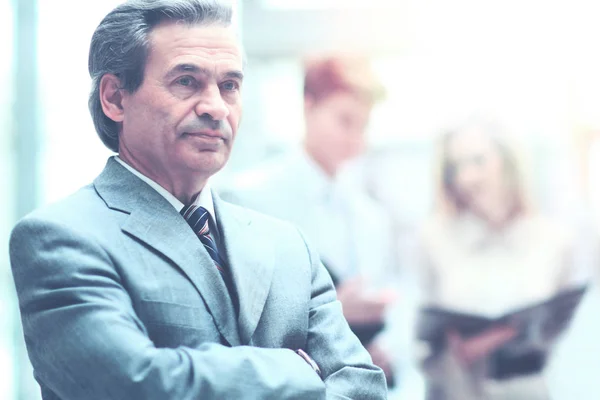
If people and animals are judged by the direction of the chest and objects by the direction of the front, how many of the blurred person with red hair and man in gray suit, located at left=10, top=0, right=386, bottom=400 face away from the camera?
0

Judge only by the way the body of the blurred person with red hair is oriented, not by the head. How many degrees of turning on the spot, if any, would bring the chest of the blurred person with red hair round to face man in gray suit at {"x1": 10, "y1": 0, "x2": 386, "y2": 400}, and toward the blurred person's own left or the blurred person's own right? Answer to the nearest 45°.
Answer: approximately 45° to the blurred person's own right

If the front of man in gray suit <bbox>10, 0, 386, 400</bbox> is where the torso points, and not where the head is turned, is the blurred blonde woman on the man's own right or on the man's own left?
on the man's own left

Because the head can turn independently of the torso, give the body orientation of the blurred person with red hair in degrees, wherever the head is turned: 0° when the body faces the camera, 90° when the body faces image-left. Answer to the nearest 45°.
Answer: approximately 315°

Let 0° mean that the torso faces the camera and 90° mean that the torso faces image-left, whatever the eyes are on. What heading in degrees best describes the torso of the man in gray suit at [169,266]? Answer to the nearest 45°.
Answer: approximately 315°

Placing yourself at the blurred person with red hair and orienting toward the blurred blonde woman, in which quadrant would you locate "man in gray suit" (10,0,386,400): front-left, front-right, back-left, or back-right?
back-right

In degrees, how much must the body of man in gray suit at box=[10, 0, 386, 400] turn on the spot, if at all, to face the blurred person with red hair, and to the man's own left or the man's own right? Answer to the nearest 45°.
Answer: approximately 135° to the man's own left
